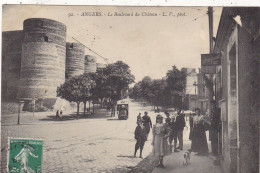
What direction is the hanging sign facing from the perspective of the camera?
toward the camera

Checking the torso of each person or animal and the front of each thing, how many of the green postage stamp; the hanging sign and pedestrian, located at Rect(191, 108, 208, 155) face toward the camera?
3

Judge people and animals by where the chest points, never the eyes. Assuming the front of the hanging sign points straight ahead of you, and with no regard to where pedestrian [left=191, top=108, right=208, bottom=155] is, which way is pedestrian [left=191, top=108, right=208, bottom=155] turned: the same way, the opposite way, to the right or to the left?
the same way

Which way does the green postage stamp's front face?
toward the camera
